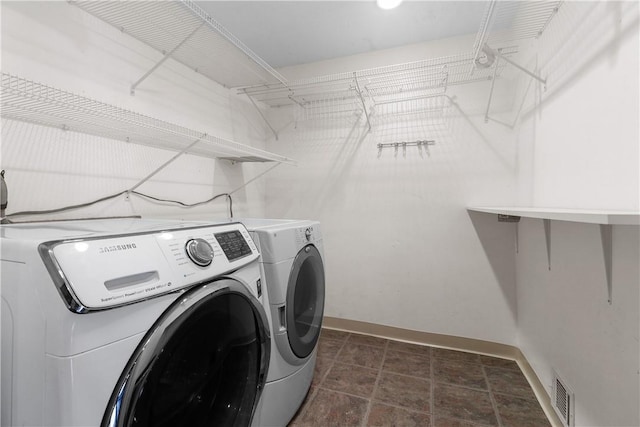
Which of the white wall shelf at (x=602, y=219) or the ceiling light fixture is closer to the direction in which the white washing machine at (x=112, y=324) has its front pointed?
the white wall shelf

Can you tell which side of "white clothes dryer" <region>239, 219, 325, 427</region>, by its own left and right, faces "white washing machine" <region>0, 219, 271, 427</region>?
right

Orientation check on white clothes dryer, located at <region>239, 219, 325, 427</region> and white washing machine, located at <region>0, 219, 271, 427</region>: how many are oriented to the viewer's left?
0

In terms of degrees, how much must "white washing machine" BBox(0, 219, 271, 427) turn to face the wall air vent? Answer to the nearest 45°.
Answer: approximately 45° to its left

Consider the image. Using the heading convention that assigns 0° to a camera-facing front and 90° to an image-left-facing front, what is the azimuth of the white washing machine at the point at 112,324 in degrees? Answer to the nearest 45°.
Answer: approximately 315°

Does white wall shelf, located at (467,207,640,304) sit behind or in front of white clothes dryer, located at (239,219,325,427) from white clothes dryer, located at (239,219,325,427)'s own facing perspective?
in front
